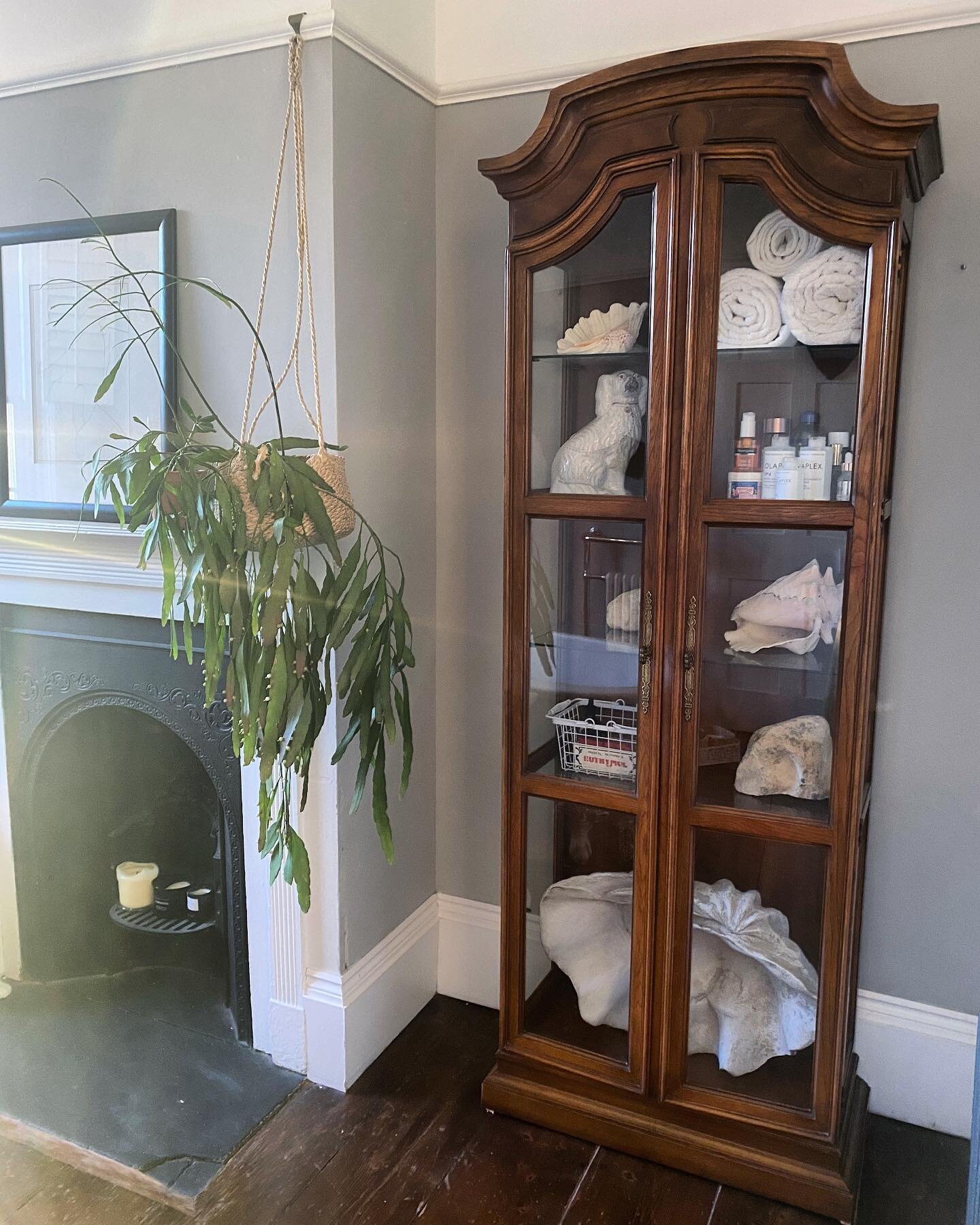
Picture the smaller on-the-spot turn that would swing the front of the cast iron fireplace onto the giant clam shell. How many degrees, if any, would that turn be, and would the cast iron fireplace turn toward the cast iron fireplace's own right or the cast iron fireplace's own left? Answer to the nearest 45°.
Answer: approximately 90° to the cast iron fireplace's own left

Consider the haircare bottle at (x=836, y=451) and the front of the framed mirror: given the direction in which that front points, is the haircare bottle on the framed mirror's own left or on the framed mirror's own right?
on the framed mirror's own left

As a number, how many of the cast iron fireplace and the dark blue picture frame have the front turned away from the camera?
0

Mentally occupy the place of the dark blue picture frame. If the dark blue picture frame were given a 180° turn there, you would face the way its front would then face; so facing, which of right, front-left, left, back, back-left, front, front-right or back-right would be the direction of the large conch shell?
right

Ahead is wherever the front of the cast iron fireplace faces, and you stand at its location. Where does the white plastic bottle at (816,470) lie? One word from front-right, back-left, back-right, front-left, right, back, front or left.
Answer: left
